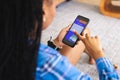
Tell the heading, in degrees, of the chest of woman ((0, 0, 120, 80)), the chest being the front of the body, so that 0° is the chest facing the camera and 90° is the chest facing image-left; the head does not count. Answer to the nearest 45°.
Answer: approximately 225°
